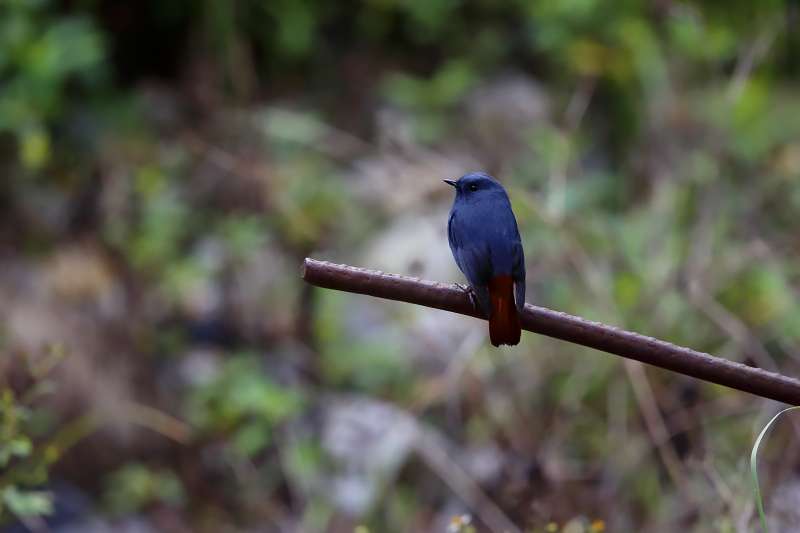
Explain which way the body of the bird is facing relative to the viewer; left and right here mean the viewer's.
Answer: facing away from the viewer and to the left of the viewer
